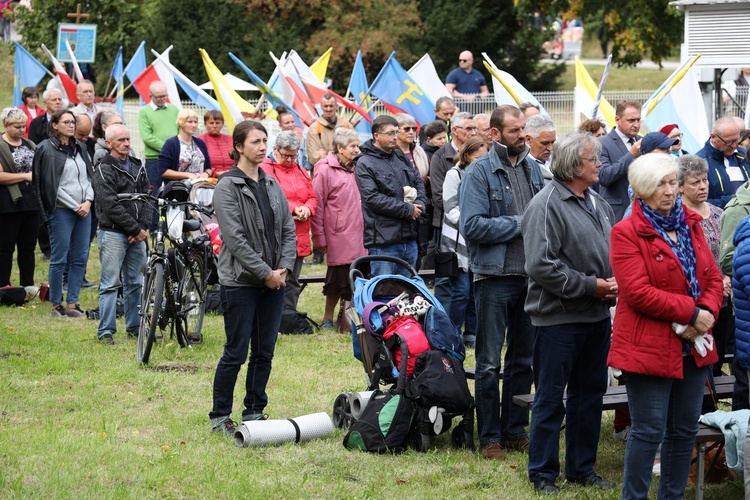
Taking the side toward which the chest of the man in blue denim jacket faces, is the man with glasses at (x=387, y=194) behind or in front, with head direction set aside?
behind

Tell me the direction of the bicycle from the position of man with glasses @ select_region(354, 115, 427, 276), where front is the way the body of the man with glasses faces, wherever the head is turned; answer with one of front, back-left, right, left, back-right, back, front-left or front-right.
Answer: back-right

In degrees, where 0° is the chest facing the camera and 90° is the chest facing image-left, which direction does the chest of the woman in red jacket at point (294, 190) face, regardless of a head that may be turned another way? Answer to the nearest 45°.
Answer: approximately 315°

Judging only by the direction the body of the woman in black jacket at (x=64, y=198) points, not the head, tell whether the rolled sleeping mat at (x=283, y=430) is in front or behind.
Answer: in front

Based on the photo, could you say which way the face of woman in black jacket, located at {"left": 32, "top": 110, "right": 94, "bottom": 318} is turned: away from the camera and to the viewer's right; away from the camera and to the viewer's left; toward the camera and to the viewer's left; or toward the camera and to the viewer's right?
toward the camera and to the viewer's right

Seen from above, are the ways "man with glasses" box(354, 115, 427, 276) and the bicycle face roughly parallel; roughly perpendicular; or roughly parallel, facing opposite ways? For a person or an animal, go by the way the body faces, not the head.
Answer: roughly perpendicular

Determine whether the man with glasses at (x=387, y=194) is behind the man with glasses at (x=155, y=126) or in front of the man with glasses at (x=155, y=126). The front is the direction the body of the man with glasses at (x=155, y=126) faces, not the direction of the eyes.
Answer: in front
